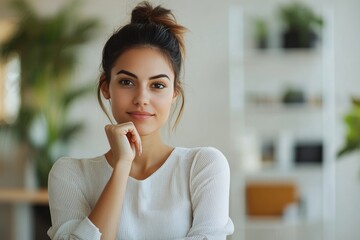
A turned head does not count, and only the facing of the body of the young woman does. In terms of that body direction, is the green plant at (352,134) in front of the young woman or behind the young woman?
behind

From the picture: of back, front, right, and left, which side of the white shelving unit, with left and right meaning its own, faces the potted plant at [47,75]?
right

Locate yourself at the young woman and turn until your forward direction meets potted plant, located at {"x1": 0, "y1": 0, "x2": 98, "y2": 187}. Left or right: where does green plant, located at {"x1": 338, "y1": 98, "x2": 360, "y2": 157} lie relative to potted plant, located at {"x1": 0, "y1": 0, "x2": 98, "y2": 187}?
right

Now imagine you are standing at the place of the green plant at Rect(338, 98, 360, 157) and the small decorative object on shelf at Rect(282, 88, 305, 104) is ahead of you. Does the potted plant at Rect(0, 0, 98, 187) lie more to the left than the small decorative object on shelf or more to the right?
left

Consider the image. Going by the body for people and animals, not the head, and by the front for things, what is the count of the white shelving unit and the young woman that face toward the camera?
2

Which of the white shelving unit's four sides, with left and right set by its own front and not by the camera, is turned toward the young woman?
front

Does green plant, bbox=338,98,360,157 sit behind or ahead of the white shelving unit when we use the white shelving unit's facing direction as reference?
ahead

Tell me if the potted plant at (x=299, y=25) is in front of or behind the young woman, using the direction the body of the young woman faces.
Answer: behind

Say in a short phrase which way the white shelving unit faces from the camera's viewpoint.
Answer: facing the viewer

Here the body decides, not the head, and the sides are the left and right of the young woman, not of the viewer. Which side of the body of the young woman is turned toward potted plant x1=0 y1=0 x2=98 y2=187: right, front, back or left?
back
